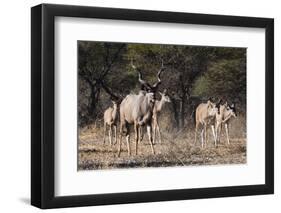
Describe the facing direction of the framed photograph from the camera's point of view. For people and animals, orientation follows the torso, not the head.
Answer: facing the viewer and to the right of the viewer
